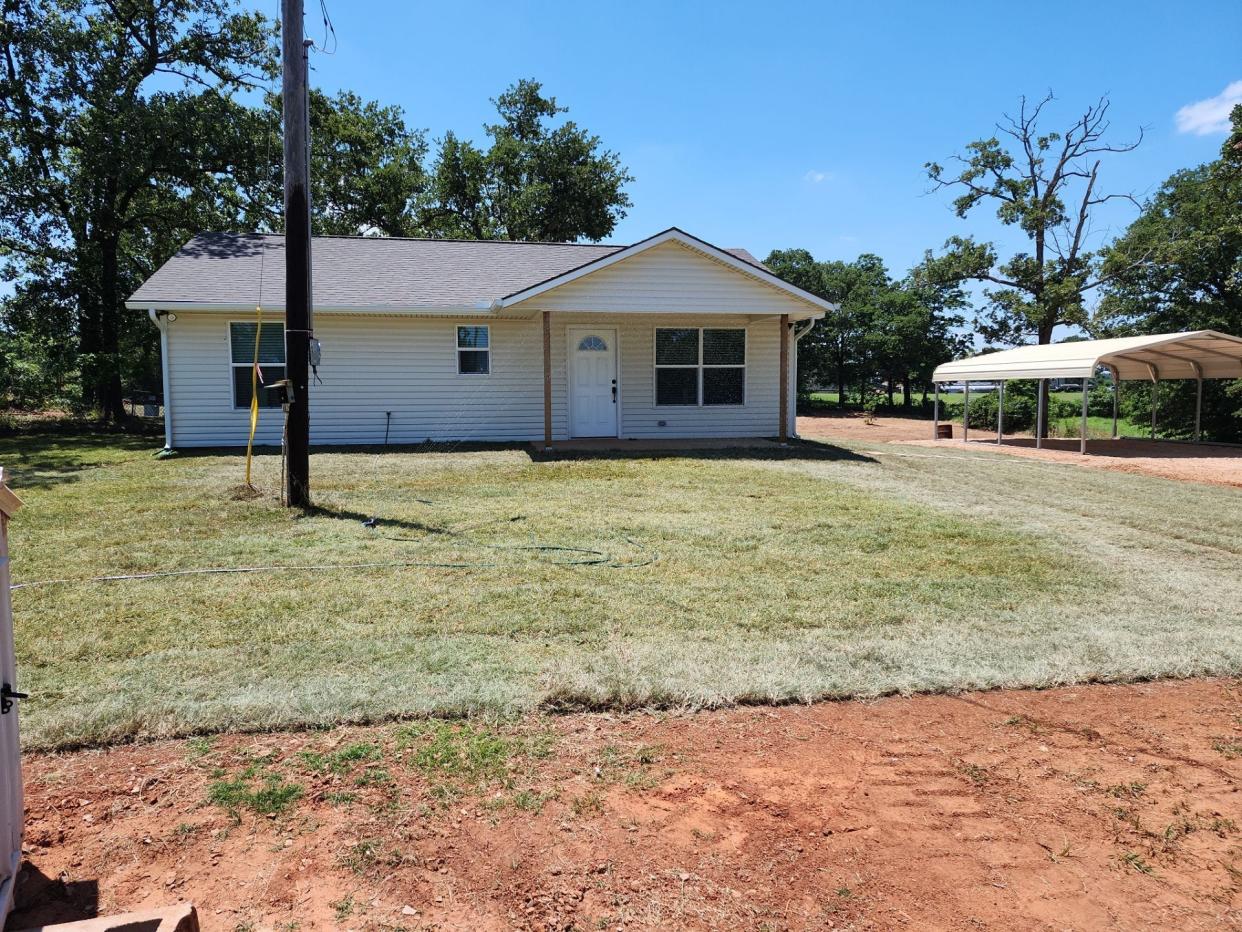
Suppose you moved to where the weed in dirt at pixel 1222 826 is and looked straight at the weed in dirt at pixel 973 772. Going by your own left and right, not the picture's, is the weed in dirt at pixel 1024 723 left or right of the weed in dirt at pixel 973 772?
right

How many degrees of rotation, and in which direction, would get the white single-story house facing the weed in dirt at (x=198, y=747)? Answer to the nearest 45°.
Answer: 0° — it already faces it

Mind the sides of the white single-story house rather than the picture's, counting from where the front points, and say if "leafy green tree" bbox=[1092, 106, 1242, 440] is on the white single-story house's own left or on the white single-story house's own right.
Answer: on the white single-story house's own left

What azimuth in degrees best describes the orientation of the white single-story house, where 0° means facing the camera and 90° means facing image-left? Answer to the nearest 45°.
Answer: approximately 0°

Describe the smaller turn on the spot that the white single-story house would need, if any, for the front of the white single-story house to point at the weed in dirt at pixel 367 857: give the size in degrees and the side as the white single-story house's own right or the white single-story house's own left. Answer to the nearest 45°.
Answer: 0° — it already faces it

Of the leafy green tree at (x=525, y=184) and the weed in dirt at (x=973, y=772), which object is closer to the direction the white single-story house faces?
the weed in dirt

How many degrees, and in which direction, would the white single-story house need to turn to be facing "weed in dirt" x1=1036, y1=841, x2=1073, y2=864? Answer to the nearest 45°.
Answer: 0° — it already faces it

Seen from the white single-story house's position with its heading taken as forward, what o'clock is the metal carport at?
The metal carport is roughly at 9 o'clock from the white single-story house.

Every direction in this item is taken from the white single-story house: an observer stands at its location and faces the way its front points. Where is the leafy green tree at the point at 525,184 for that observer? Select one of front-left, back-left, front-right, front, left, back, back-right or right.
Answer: back

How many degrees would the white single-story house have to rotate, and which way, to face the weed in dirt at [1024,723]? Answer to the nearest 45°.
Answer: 0° — it already faces it

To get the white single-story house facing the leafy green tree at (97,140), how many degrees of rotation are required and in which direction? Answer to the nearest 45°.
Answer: approximately 135° to its right

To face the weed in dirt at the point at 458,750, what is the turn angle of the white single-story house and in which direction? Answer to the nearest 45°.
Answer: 0° — it already faces it
